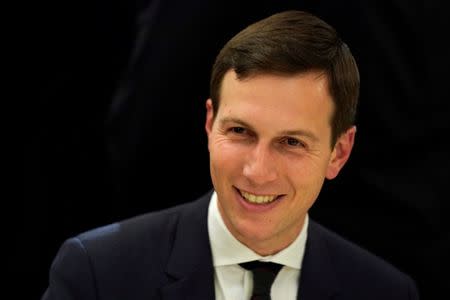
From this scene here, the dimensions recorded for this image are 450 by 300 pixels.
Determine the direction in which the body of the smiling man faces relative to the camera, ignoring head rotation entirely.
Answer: toward the camera
